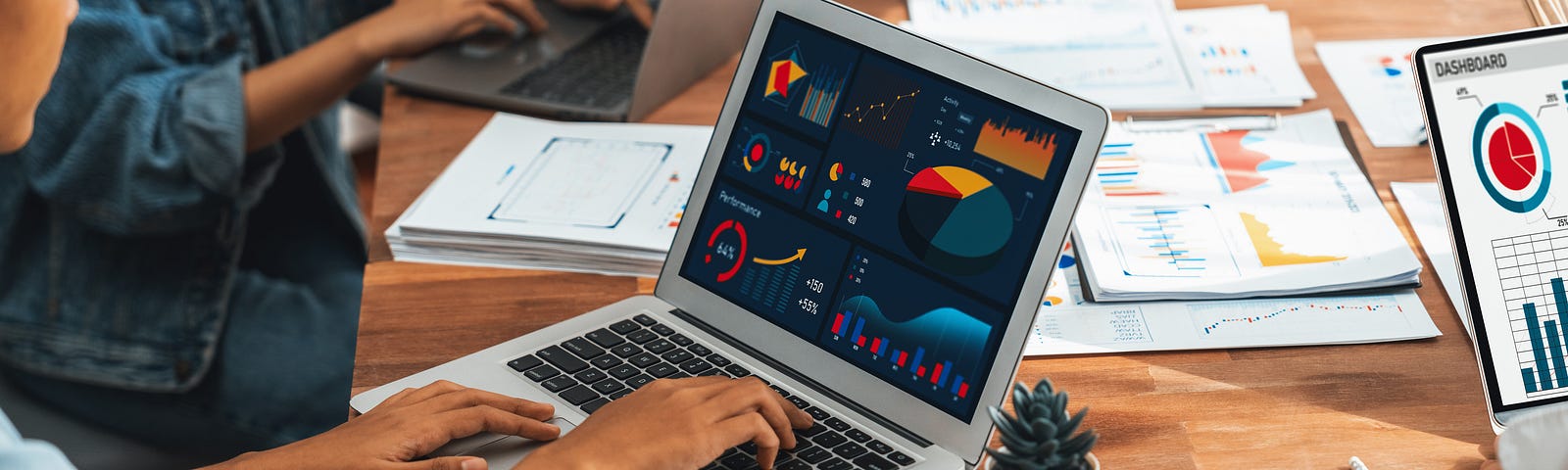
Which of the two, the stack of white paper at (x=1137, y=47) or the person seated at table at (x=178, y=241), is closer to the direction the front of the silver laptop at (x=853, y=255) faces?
the person seated at table

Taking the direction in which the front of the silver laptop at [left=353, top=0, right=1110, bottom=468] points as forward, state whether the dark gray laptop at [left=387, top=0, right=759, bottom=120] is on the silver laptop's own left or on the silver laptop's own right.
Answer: on the silver laptop's own right

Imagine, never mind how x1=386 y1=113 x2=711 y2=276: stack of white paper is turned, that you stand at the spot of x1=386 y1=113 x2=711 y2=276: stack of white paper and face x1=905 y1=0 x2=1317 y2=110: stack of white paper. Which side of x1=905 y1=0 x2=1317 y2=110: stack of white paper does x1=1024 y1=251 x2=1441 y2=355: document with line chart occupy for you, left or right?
right

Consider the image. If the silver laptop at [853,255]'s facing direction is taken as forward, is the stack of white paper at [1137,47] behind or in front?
behind

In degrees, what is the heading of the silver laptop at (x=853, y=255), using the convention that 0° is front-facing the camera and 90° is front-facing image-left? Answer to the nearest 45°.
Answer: approximately 45°
